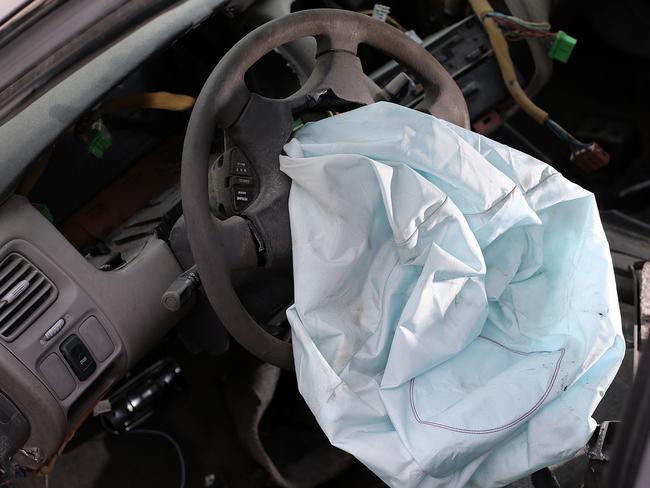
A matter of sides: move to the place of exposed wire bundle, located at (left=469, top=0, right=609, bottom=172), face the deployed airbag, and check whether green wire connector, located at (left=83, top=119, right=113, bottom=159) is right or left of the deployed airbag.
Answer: right

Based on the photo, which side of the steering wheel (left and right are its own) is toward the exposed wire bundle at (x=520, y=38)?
left

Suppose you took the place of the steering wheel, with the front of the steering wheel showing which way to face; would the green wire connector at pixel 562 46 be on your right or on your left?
on your left

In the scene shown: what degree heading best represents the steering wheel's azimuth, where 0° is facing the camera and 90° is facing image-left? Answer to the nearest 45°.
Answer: approximately 315°

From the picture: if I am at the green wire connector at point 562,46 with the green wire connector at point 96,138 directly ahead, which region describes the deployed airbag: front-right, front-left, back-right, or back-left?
front-left

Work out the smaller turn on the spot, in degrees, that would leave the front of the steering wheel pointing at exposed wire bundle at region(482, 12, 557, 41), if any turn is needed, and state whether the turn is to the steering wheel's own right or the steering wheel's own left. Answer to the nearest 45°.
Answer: approximately 90° to the steering wheel's own left

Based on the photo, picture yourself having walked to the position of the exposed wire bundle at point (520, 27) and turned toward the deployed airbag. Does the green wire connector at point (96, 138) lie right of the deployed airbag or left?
right
